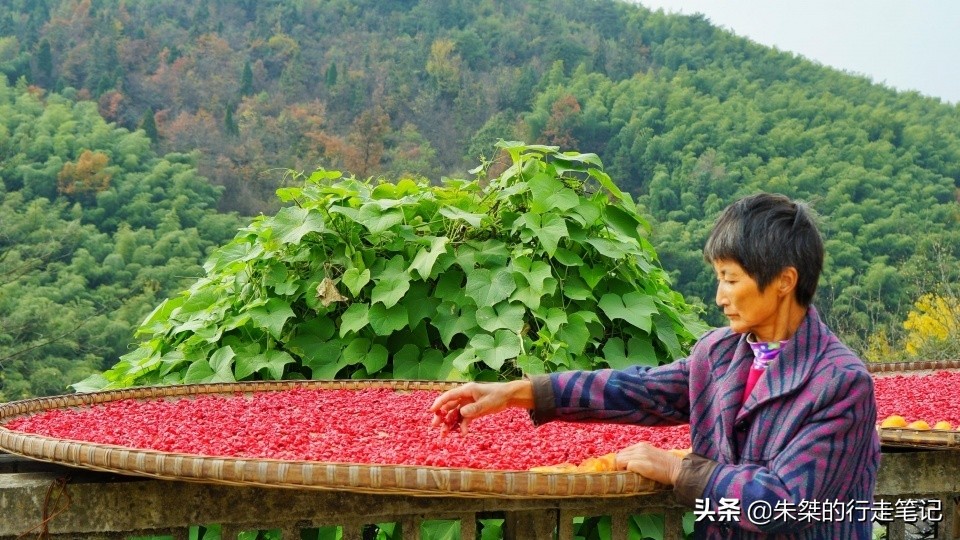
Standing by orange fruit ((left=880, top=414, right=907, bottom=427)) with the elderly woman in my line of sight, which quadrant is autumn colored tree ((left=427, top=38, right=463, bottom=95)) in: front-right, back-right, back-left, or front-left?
back-right

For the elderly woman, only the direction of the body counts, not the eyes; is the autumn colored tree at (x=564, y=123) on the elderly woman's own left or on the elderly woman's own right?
on the elderly woman's own right

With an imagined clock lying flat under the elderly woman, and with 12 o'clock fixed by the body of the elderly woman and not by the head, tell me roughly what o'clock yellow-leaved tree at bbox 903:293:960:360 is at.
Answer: The yellow-leaved tree is roughly at 5 o'clock from the elderly woman.

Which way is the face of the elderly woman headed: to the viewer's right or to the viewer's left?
to the viewer's left

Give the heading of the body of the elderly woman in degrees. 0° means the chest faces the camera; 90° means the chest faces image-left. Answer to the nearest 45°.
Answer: approximately 45°

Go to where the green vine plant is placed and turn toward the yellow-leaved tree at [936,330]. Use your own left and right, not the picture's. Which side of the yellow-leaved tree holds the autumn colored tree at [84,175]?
left

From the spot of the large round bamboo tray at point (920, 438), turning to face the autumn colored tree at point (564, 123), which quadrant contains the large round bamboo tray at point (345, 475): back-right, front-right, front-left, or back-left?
back-left

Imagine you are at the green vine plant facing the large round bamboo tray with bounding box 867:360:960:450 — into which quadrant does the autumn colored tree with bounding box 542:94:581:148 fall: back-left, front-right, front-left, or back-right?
back-left

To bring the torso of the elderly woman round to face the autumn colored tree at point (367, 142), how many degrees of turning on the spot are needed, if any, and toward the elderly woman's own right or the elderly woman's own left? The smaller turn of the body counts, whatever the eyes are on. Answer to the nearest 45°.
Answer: approximately 135° to the elderly woman's own right

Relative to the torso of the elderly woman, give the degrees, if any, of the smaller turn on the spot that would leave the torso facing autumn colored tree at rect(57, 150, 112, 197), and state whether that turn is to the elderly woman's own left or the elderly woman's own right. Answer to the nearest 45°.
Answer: approximately 90° to the elderly woman's own right

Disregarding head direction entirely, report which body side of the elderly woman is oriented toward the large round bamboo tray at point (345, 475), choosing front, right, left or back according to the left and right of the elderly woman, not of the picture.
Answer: front

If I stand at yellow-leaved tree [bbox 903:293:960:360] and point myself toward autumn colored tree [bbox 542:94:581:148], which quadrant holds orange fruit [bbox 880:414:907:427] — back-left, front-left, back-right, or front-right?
back-left
